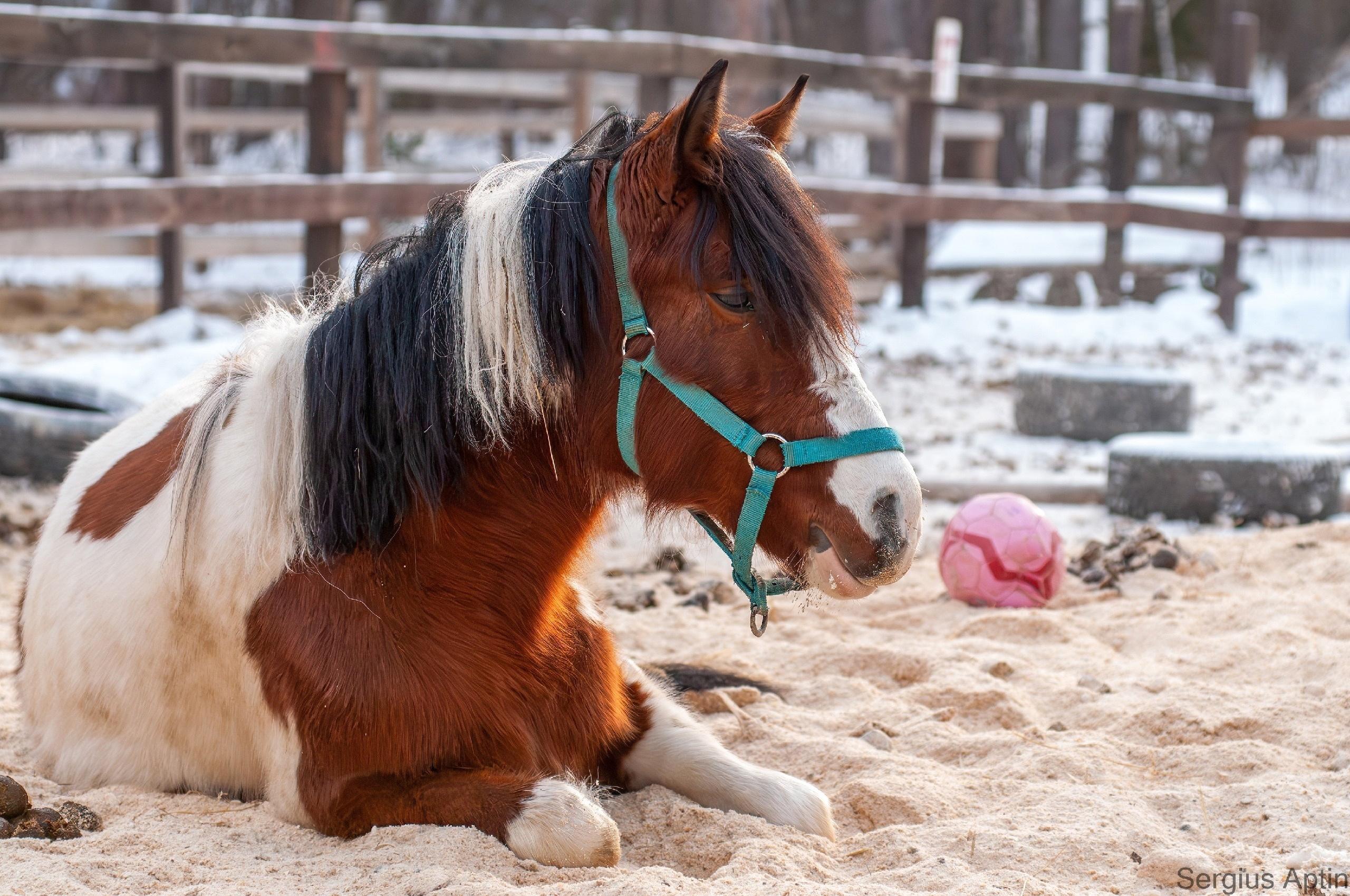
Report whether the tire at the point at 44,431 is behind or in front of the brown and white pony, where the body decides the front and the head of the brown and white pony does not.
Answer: behind

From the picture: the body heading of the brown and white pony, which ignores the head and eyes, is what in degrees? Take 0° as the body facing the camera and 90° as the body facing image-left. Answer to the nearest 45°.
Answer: approximately 315°

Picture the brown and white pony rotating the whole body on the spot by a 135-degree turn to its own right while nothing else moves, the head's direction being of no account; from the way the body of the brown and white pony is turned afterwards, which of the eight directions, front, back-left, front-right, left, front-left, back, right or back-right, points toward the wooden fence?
right

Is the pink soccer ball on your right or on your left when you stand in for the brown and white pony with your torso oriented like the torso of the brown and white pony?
on your left
